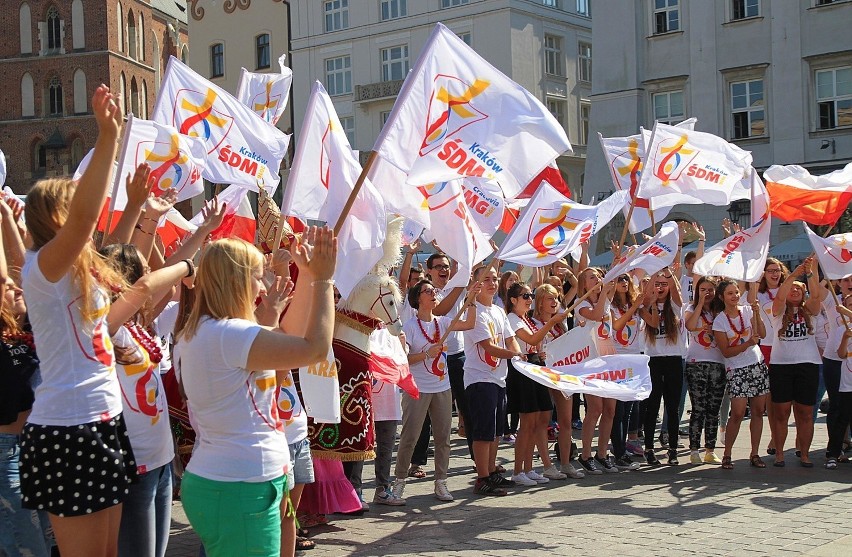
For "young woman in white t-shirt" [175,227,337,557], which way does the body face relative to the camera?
to the viewer's right

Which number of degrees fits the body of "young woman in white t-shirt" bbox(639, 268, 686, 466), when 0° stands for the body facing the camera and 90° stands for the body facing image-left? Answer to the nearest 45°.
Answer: approximately 0°

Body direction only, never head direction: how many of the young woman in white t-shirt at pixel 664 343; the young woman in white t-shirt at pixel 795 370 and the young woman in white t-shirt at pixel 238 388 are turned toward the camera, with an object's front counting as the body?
2

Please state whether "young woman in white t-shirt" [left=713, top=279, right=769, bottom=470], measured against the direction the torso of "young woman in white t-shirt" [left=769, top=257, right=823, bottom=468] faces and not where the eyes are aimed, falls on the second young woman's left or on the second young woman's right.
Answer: on the second young woman's right

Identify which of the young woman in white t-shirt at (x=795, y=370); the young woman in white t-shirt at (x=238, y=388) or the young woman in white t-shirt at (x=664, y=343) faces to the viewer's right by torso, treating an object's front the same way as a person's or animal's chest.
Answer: the young woman in white t-shirt at (x=238, y=388)

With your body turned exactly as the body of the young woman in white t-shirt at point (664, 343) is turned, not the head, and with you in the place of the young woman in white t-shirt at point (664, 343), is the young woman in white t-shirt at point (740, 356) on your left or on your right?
on your left

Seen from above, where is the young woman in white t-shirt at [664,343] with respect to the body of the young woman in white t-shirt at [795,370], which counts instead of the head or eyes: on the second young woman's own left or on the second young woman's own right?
on the second young woman's own right
